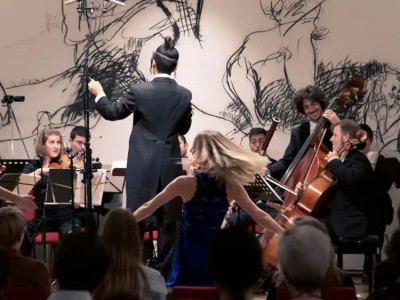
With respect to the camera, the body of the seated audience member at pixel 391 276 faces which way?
away from the camera

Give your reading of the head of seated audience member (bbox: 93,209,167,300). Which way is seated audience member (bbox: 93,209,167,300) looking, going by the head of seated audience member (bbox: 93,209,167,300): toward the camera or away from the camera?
away from the camera

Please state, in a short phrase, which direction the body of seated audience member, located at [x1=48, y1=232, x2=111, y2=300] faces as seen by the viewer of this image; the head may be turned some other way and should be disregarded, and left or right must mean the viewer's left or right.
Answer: facing away from the viewer

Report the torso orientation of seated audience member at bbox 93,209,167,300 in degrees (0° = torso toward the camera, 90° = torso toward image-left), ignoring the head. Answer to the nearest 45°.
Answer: approximately 180°

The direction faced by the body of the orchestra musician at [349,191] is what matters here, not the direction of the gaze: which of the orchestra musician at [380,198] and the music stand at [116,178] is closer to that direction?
the music stand

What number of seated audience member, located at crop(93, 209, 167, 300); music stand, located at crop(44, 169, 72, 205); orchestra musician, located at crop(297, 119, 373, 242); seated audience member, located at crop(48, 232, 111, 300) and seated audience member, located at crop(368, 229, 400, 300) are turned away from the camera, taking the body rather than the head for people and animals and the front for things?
4

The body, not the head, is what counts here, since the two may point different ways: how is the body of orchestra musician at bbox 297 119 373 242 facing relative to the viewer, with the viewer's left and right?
facing to the left of the viewer

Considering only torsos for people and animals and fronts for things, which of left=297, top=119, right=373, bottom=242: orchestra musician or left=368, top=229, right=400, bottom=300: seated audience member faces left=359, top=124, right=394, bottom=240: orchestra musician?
the seated audience member

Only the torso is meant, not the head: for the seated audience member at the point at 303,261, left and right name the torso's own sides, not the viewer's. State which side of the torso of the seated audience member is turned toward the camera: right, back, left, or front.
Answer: back

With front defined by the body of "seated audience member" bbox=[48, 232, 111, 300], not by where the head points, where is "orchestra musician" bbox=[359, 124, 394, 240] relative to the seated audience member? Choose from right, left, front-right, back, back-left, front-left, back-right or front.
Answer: front-right

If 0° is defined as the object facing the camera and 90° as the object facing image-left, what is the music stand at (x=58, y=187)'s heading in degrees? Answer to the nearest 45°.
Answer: approximately 180°

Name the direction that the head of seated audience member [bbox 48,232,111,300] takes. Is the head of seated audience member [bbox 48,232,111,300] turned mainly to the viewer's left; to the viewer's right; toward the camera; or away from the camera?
away from the camera

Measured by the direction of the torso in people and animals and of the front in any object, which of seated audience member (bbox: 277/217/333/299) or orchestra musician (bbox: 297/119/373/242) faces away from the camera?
the seated audience member

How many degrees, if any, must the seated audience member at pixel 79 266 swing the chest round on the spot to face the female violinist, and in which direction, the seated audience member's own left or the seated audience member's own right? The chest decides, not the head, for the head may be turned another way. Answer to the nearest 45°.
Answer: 0° — they already face them

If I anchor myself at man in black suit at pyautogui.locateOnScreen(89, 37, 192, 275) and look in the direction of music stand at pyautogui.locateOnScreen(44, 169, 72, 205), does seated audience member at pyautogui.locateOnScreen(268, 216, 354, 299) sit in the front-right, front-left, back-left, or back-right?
back-left

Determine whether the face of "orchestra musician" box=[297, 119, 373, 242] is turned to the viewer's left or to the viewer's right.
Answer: to the viewer's left

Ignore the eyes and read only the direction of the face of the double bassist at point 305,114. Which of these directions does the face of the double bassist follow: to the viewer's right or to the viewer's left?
to the viewer's left

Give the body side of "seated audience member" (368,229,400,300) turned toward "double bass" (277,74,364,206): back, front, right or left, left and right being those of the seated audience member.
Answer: front

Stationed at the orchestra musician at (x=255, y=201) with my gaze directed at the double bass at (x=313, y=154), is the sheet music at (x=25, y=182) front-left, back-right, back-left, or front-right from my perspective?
back-right
